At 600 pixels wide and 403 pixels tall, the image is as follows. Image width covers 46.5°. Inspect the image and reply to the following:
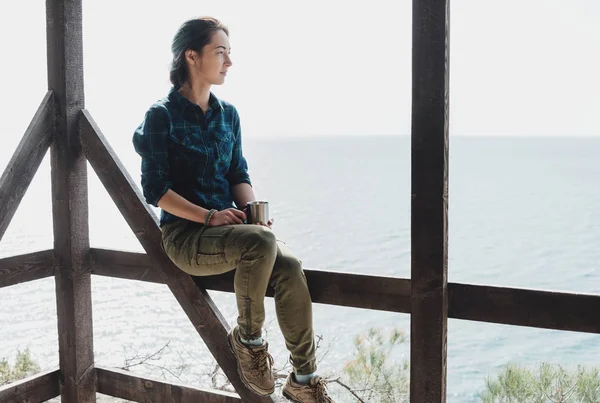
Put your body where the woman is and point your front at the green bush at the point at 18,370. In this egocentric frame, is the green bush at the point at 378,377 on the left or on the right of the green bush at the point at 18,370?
right

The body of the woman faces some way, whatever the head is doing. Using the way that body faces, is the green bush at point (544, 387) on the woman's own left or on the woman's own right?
on the woman's own left

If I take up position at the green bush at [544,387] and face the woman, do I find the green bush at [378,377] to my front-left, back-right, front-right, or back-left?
front-right

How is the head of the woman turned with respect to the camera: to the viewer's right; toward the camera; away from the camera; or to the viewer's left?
to the viewer's right

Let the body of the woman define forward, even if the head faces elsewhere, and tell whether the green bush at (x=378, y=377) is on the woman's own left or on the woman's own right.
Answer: on the woman's own left

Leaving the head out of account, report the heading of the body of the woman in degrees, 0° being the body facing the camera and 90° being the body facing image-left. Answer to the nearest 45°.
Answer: approximately 315°

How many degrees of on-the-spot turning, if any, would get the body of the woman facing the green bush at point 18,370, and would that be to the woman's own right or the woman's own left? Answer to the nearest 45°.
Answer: approximately 180°
